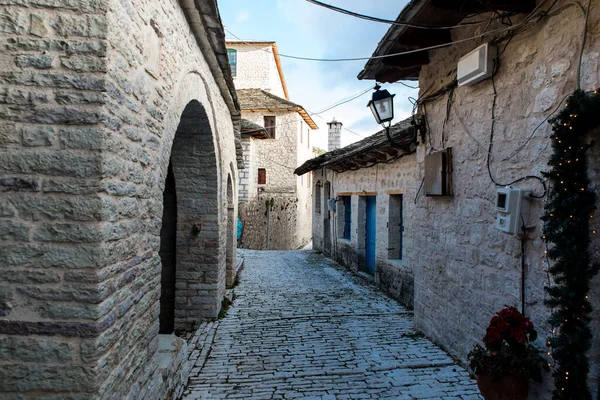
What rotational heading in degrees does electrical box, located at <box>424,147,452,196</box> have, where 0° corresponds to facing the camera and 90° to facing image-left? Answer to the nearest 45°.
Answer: approximately 45°

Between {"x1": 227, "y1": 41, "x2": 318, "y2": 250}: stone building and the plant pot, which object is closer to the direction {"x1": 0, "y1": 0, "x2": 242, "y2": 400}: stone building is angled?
the plant pot

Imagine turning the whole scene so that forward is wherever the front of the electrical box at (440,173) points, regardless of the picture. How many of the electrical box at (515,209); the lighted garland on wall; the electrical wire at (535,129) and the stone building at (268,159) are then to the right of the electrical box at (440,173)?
1

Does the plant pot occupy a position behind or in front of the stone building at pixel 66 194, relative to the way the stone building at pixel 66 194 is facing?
in front

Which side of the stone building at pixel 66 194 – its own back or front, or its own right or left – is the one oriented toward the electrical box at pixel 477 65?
front

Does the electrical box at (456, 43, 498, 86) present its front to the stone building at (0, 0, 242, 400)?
yes

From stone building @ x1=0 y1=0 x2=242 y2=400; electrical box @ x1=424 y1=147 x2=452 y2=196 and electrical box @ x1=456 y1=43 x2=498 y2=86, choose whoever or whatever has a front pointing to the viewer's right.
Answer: the stone building

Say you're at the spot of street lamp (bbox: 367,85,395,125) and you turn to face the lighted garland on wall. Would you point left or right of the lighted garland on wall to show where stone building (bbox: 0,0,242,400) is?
right

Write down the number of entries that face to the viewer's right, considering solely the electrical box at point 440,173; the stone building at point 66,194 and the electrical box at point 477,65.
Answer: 1

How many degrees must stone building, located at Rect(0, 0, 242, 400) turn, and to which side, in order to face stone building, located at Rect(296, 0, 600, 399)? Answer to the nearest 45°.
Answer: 0° — it already faces it

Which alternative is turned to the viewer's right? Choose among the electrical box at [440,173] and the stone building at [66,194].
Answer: the stone building

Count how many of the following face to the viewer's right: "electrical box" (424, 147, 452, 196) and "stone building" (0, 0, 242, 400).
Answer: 1

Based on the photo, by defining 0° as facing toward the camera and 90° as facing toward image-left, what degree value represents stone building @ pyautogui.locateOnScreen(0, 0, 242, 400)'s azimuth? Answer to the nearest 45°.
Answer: approximately 270°

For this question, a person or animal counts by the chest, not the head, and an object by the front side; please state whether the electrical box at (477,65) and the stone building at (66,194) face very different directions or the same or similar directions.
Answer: very different directions
